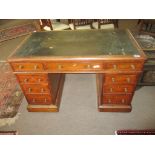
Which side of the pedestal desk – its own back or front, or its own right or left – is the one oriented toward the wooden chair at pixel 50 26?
back

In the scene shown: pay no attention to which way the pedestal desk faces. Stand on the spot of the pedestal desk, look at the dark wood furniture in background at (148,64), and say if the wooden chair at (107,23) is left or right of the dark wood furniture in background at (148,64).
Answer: left

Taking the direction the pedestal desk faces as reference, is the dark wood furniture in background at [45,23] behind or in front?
behind

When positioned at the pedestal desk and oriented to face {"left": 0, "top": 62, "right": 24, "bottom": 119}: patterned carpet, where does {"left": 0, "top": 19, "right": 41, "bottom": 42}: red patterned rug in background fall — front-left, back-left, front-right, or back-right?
front-right

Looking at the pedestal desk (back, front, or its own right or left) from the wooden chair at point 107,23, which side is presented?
back

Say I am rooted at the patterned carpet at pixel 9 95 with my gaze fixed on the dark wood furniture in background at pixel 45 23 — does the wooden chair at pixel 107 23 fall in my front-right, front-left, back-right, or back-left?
front-right

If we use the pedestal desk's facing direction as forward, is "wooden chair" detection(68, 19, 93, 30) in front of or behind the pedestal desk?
behind

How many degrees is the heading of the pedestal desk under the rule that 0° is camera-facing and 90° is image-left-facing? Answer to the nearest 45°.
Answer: approximately 0°

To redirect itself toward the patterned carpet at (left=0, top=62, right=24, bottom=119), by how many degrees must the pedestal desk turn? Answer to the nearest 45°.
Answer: approximately 90° to its right

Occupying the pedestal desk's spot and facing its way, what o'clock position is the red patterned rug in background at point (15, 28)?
The red patterned rug in background is roughly at 5 o'clock from the pedestal desk.
